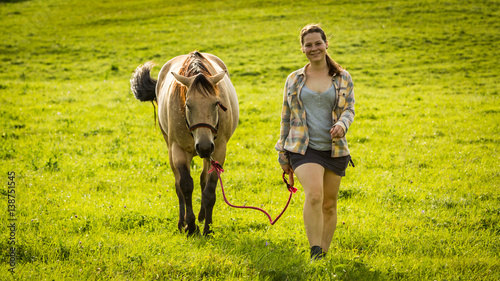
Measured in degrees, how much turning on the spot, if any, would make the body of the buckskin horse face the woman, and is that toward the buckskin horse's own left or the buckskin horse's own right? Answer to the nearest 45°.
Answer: approximately 45° to the buckskin horse's own left

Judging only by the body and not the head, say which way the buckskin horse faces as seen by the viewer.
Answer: toward the camera

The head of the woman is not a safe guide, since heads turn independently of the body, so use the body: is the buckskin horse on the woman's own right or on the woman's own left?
on the woman's own right

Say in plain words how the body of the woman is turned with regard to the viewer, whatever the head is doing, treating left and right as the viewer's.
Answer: facing the viewer

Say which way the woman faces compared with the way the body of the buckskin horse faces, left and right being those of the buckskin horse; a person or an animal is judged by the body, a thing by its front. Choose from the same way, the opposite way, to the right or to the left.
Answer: the same way

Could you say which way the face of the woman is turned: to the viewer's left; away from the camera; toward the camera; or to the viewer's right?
toward the camera

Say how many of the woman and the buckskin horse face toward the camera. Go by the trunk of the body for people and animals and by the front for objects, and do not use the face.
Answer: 2
